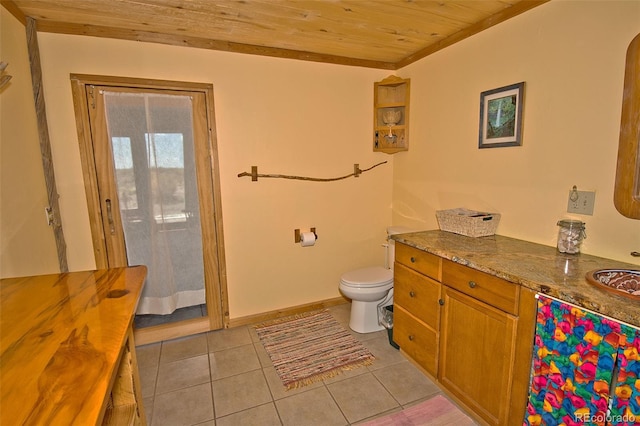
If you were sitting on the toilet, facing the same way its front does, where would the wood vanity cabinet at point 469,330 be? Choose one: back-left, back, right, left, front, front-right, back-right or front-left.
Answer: left

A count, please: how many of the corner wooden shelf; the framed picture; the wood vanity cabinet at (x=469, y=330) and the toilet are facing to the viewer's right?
0

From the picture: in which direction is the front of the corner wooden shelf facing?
toward the camera

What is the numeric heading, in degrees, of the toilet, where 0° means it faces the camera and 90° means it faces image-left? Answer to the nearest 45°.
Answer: approximately 45°

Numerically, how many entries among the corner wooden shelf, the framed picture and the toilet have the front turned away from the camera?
0

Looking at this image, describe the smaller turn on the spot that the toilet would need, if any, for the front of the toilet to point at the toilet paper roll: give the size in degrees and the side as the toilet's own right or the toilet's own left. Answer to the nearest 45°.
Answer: approximately 45° to the toilet's own right

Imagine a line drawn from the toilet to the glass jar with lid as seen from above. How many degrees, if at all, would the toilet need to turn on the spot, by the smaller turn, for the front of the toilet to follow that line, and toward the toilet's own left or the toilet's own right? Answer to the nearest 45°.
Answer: approximately 90° to the toilet's own left

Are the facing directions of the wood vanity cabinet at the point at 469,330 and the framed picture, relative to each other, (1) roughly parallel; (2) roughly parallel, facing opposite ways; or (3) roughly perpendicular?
roughly parallel

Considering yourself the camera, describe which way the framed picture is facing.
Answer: facing the viewer and to the left of the viewer
